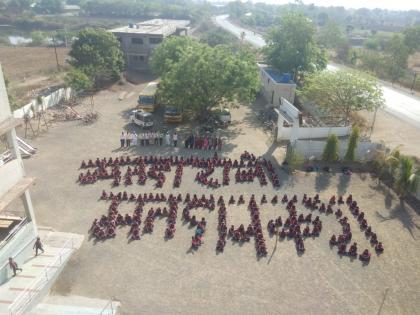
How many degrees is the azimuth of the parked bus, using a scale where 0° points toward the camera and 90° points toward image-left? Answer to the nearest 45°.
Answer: approximately 0°

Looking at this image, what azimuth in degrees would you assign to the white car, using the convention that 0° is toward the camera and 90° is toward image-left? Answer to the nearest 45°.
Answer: approximately 315°

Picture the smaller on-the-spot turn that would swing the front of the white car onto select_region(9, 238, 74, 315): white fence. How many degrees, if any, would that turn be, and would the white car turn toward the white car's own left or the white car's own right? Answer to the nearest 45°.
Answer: approximately 45° to the white car's own right

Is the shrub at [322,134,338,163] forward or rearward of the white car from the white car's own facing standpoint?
forward

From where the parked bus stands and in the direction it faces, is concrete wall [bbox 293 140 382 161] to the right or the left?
on its left

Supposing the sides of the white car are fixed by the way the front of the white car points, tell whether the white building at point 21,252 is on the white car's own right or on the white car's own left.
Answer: on the white car's own right

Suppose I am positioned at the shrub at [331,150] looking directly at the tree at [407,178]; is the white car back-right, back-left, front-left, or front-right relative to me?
back-right

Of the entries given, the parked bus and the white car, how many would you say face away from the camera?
0

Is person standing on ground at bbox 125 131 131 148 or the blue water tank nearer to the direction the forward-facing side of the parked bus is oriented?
the person standing on ground

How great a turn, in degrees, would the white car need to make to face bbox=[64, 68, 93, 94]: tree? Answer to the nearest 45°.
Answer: approximately 180°

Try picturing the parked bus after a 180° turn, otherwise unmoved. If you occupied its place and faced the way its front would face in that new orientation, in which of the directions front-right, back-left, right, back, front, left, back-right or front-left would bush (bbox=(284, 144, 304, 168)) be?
back-right

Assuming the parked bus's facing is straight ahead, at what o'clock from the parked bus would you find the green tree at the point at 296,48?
The green tree is roughly at 8 o'clock from the parked bus.
